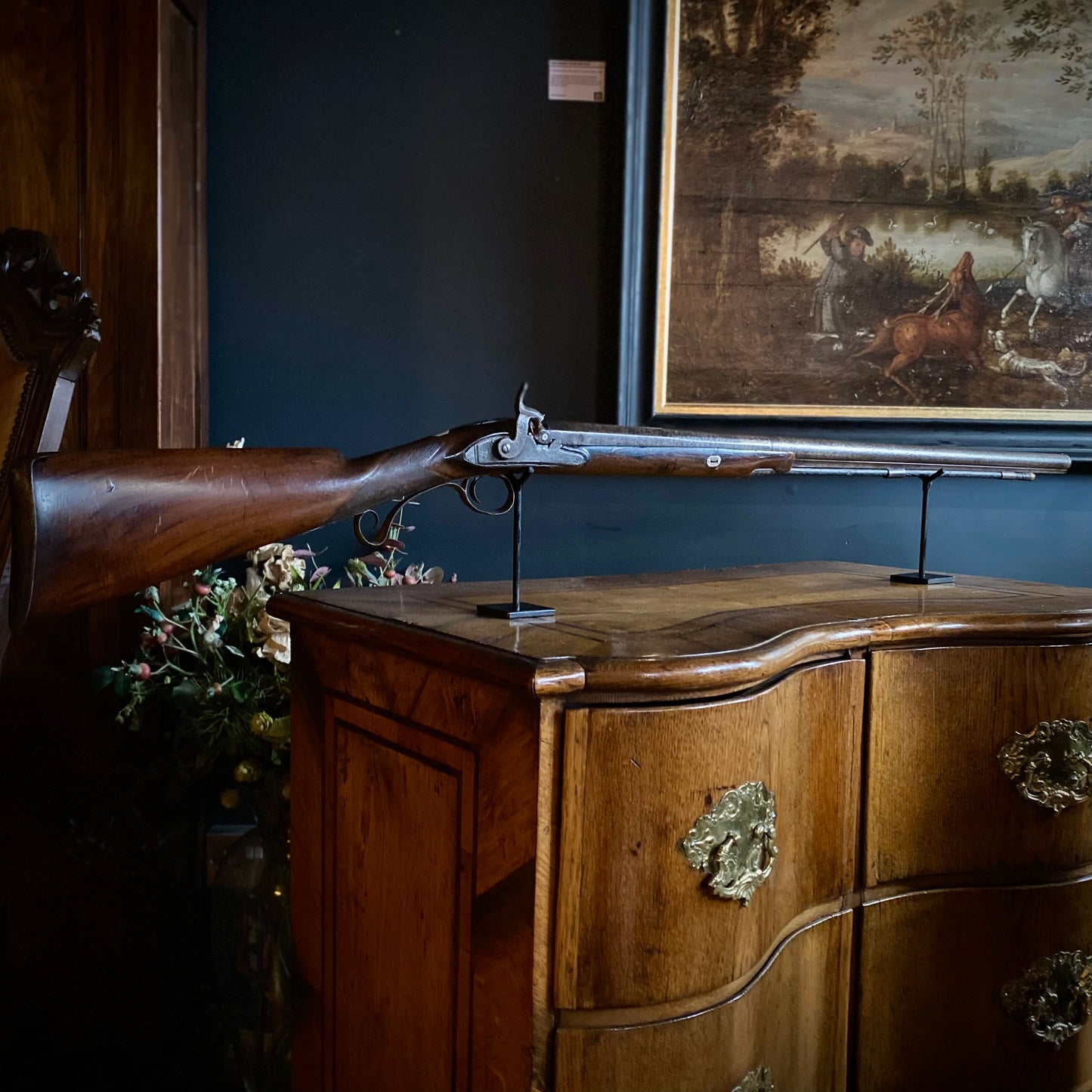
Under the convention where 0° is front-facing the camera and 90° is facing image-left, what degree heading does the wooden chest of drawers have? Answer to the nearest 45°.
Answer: approximately 315°

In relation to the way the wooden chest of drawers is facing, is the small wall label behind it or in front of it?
behind
